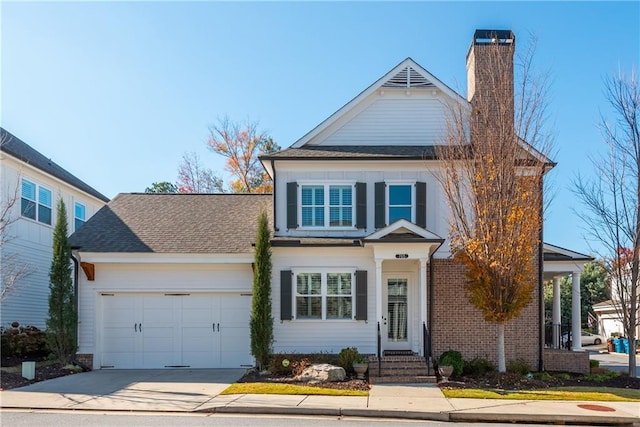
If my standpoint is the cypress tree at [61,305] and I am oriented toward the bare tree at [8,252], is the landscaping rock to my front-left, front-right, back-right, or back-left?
back-right

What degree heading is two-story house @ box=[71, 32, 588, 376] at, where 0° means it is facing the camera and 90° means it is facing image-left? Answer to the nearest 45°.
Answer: approximately 0°

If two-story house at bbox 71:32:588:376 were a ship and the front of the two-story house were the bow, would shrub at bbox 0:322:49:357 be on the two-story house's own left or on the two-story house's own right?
on the two-story house's own right

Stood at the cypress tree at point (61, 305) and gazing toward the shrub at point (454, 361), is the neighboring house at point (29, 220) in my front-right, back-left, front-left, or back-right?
back-left

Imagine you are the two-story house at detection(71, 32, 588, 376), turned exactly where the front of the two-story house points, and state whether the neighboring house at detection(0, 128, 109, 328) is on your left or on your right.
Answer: on your right

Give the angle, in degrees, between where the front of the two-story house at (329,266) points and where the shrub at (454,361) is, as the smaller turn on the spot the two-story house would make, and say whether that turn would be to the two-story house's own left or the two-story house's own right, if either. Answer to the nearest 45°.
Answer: approximately 45° to the two-story house's own left

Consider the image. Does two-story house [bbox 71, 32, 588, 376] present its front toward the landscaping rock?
yes

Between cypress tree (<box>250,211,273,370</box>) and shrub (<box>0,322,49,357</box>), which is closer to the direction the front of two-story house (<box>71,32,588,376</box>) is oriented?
the cypress tree

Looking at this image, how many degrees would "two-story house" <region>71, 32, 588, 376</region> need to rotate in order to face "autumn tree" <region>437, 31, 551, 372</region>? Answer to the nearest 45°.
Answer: approximately 45° to its left
